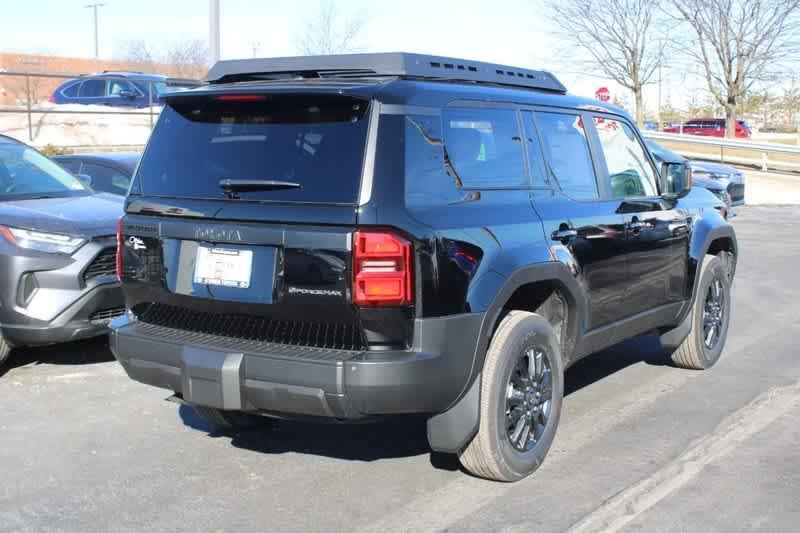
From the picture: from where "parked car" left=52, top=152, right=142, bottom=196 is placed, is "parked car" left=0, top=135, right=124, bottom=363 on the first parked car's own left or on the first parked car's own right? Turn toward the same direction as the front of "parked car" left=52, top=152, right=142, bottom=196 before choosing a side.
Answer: on the first parked car's own right

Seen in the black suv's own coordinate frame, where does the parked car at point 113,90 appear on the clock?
The parked car is roughly at 10 o'clock from the black suv.

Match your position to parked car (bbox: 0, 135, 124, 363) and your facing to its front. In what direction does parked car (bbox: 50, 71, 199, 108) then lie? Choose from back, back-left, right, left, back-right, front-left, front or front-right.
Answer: back-left

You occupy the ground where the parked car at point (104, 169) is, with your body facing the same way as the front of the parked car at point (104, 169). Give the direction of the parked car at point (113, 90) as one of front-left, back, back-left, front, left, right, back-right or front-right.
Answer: back-left

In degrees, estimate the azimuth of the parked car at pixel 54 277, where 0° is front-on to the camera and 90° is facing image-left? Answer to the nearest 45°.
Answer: approximately 315°

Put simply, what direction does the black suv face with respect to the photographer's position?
facing away from the viewer and to the right of the viewer

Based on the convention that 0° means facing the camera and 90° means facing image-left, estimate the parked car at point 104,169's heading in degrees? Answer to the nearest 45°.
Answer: approximately 315°

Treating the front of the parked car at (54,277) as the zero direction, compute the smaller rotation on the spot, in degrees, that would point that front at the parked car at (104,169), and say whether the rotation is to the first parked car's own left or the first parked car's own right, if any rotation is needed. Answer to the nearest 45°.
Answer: approximately 135° to the first parked car's own left
